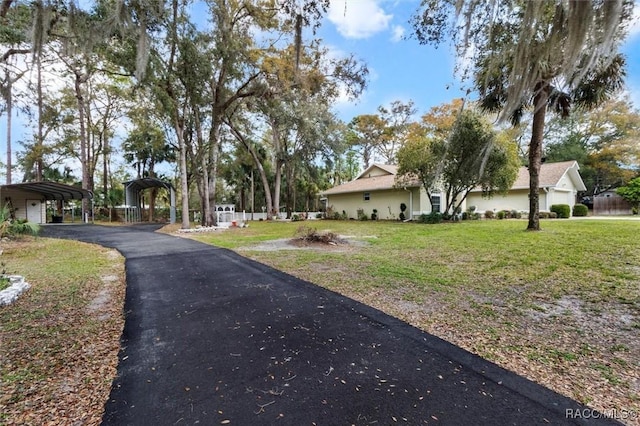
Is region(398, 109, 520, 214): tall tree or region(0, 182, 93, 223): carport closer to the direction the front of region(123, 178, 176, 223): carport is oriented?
the tall tree

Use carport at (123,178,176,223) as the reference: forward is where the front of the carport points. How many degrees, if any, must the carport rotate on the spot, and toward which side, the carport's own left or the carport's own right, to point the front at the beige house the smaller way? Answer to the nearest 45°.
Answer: approximately 45° to the carport's own left

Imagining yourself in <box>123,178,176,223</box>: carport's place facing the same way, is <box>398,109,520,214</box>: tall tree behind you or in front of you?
in front

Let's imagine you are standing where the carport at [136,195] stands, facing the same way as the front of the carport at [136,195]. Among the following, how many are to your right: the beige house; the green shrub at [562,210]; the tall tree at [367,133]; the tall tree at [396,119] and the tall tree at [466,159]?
0

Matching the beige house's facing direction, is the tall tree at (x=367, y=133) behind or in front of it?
behind

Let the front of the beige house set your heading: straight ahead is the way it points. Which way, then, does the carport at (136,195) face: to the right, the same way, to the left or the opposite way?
the same way

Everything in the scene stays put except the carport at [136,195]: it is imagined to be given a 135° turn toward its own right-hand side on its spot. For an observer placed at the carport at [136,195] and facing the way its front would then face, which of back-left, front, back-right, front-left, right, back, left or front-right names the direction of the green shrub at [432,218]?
back

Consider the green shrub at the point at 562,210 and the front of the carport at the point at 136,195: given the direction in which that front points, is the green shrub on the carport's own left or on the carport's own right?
on the carport's own left

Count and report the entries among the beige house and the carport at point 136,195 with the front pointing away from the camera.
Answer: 0

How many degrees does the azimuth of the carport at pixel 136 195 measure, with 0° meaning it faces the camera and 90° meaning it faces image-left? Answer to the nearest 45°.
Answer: approximately 0°

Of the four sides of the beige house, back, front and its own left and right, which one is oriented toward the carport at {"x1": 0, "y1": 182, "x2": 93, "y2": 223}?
right
